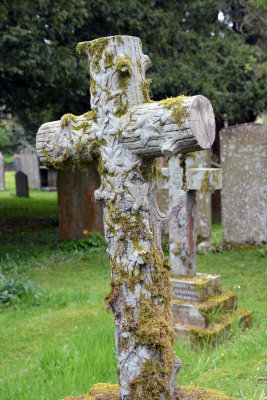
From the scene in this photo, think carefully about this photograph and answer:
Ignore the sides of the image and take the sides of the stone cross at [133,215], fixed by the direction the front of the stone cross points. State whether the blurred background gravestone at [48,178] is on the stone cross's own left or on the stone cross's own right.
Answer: on the stone cross's own right

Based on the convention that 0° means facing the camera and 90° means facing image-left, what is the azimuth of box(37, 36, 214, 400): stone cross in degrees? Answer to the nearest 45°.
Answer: approximately 45°

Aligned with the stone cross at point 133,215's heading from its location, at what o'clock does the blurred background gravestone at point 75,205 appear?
The blurred background gravestone is roughly at 4 o'clock from the stone cross.

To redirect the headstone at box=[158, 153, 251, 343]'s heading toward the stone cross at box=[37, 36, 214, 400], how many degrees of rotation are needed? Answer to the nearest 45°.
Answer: approximately 45° to its left

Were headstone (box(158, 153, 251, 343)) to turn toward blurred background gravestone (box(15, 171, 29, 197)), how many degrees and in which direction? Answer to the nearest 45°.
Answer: approximately 90° to its right

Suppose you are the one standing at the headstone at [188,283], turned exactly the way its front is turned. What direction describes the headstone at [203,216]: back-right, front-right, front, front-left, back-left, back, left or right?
back-right

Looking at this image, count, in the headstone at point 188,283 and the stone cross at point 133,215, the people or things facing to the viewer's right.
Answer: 0
